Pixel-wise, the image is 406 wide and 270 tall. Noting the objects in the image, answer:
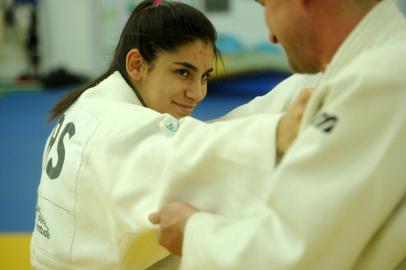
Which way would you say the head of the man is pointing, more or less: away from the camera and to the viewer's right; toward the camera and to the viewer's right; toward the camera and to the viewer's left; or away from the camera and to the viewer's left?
away from the camera and to the viewer's left

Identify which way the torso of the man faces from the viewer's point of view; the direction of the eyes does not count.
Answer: to the viewer's left

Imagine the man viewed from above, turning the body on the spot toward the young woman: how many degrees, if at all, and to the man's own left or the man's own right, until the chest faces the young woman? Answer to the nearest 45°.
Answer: approximately 45° to the man's own right
